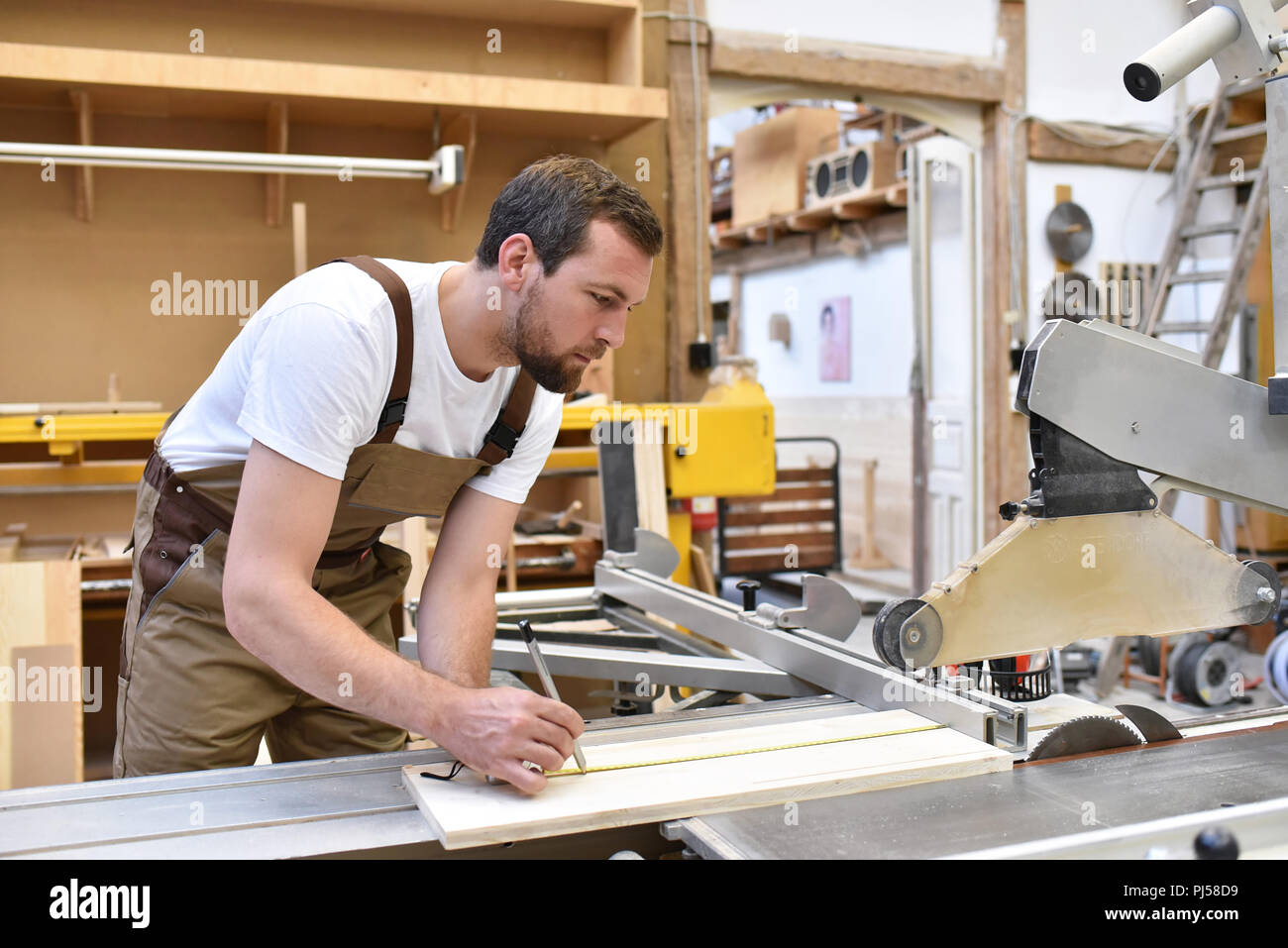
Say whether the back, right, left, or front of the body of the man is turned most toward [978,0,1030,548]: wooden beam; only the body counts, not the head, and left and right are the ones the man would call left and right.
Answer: left

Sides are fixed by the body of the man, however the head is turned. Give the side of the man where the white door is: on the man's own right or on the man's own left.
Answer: on the man's own left

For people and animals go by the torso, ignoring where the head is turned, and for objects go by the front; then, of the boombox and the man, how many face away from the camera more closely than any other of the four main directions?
0

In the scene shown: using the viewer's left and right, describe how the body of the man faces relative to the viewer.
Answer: facing the viewer and to the right of the viewer

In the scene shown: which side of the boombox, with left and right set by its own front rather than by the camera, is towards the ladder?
left

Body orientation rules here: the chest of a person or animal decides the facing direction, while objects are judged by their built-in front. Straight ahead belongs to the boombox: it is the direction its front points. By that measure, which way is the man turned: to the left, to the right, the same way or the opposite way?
to the left

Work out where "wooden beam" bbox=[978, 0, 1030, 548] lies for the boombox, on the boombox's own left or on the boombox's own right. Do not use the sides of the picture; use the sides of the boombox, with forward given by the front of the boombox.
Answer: on the boombox's own left

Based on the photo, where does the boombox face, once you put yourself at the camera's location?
facing the viewer and to the left of the viewer
